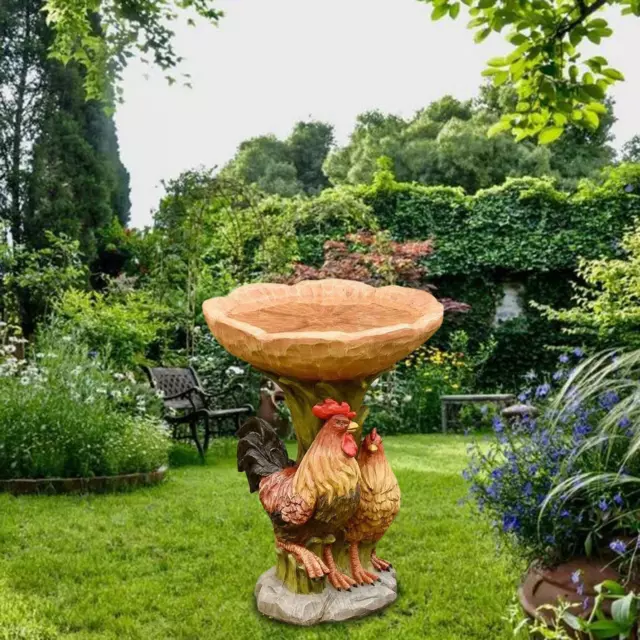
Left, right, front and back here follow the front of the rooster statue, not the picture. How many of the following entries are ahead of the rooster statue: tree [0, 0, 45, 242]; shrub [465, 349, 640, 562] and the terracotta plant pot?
2

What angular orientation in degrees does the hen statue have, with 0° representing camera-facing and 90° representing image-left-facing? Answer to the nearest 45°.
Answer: approximately 315°

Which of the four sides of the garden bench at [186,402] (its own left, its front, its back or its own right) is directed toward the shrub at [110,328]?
back

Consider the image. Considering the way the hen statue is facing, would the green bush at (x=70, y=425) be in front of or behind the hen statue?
behind

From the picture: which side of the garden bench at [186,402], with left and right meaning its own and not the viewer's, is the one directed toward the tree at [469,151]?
left

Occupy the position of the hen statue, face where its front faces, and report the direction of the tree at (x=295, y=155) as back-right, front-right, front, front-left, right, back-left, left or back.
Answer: back-left
